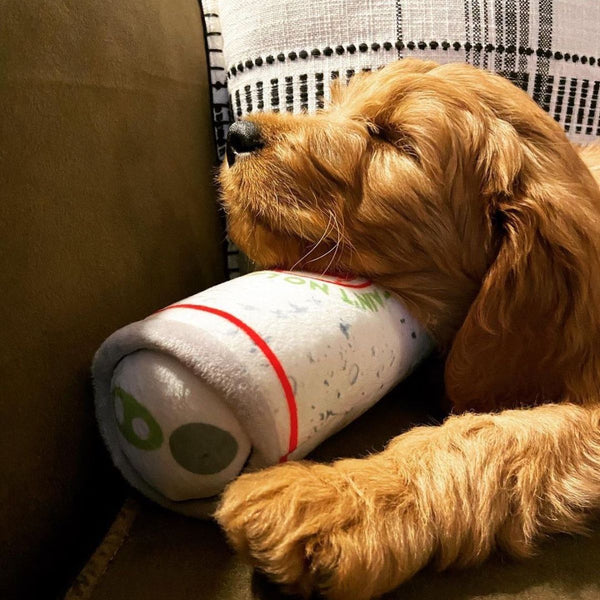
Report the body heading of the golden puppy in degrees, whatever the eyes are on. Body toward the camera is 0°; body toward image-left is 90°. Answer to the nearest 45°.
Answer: approximately 90°

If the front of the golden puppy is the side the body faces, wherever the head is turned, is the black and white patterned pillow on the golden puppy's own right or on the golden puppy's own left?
on the golden puppy's own right
